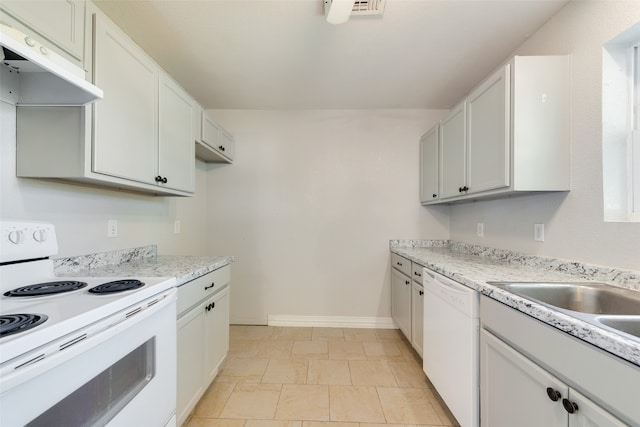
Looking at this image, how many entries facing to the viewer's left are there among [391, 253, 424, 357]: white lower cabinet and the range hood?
1

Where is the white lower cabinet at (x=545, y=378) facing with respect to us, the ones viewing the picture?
facing the viewer and to the left of the viewer

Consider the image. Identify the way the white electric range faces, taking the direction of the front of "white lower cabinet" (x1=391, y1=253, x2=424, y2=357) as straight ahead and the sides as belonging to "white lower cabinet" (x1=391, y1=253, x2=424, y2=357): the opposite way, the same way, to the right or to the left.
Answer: the opposite way

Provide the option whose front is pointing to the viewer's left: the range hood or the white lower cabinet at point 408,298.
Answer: the white lower cabinet

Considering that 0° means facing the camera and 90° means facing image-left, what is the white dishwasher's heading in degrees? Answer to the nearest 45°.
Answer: approximately 45°

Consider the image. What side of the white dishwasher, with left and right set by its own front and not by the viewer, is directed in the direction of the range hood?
front

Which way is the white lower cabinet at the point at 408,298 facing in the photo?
to the viewer's left

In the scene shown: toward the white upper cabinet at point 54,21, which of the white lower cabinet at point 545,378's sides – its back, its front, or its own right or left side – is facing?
front

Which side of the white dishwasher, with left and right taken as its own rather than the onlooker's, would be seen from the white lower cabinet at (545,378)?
left

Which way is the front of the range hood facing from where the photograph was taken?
facing the viewer and to the right of the viewer
